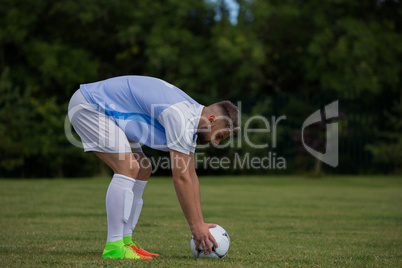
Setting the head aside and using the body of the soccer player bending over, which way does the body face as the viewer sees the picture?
to the viewer's right
